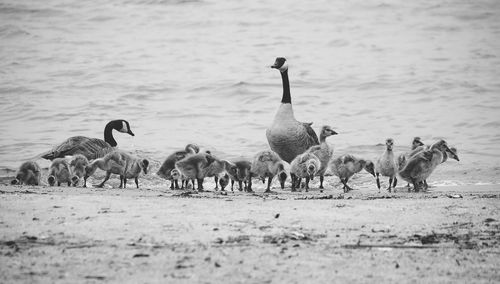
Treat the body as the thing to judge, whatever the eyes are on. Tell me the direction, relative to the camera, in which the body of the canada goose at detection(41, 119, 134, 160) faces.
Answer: to the viewer's right

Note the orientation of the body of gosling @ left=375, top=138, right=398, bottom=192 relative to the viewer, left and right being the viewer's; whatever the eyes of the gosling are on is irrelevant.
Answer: facing the viewer

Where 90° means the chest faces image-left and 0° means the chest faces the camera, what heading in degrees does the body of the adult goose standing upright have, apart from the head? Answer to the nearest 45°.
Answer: approximately 45°

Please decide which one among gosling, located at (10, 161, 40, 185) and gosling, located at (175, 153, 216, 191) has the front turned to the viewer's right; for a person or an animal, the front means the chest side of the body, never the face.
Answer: gosling, located at (175, 153, 216, 191)

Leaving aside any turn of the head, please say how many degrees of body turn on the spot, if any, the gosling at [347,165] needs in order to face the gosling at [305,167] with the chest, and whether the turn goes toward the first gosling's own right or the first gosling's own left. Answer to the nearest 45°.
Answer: approximately 135° to the first gosling's own right

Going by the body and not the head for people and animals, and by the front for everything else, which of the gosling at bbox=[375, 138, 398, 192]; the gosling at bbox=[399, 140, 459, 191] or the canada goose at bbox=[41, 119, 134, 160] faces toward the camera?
the gosling at bbox=[375, 138, 398, 192]

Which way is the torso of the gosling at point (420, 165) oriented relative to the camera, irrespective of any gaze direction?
to the viewer's right

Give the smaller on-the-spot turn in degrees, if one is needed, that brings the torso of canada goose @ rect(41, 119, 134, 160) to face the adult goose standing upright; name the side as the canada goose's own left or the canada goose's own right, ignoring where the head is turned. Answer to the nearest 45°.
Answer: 0° — it already faces it

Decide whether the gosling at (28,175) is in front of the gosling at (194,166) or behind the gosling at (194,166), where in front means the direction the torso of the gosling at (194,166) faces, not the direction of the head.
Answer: behind

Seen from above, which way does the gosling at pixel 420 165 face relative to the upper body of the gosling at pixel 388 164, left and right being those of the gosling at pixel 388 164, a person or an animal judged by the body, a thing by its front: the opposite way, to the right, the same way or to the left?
to the left

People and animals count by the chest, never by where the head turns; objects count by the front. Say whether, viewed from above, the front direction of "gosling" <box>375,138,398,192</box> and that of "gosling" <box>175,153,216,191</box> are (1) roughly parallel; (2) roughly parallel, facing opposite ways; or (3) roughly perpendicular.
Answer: roughly perpendicular

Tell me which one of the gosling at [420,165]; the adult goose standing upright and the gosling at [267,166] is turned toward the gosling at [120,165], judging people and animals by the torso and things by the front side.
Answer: the adult goose standing upright

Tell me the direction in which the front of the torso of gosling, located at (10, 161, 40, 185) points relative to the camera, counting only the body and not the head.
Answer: to the viewer's left

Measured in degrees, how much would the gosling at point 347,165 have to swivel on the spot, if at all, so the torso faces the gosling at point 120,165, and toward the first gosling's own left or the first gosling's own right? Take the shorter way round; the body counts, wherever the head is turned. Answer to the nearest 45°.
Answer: approximately 180°
